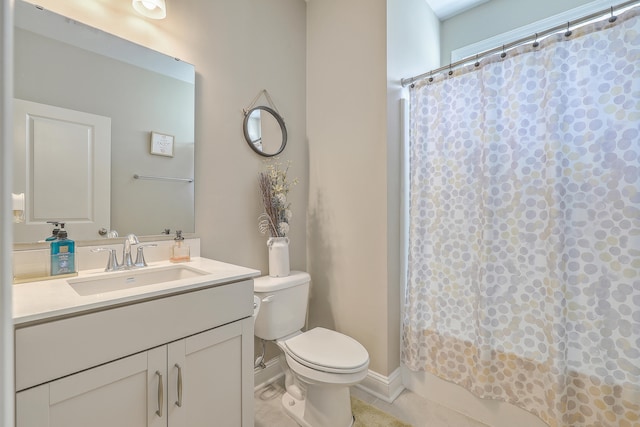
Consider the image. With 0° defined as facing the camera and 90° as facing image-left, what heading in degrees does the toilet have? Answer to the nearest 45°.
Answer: approximately 315°

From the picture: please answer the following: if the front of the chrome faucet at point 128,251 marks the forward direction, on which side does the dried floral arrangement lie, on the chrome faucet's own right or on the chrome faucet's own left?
on the chrome faucet's own left

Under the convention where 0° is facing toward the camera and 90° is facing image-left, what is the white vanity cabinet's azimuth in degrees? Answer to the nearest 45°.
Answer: approximately 315°

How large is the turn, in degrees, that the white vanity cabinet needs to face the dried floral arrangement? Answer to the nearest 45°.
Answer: approximately 90° to its left

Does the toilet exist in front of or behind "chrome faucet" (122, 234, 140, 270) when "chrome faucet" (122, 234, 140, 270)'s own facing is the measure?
in front

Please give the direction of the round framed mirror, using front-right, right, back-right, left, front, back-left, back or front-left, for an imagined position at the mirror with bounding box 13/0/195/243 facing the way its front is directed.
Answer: front-left

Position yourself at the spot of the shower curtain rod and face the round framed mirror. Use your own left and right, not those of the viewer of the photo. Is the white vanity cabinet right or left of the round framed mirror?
left

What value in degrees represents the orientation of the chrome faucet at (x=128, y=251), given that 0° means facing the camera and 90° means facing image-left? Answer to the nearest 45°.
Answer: approximately 315°
